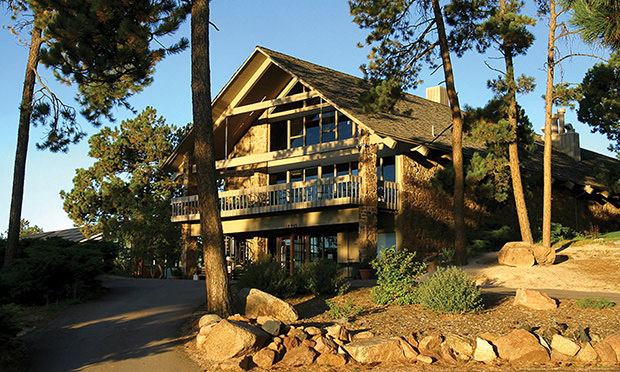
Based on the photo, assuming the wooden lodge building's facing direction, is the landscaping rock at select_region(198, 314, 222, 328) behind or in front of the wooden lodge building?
in front

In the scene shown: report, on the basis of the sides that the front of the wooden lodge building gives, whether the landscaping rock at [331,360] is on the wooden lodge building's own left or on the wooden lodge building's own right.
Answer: on the wooden lodge building's own left

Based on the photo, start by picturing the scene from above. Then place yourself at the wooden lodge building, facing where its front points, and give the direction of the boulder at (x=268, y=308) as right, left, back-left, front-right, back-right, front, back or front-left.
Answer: front-left

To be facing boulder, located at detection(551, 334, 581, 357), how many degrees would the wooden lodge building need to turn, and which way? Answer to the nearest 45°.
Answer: approximately 45° to its left

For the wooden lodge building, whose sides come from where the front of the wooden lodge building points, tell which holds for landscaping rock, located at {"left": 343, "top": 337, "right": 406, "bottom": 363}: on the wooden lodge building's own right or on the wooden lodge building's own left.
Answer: on the wooden lodge building's own left

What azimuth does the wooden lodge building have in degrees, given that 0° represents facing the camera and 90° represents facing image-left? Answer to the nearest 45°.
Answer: approximately 45°

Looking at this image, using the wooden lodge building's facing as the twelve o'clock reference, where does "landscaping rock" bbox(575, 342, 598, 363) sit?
The landscaping rock is roughly at 10 o'clock from the wooden lodge building.

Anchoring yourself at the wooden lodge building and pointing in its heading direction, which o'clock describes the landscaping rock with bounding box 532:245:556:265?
The landscaping rock is roughly at 9 o'clock from the wooden lodge building.

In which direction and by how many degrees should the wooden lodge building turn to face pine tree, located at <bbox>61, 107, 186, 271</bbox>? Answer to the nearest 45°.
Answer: approximately 90° to its right

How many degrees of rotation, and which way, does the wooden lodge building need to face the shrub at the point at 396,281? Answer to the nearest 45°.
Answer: approximately 45° to its left
